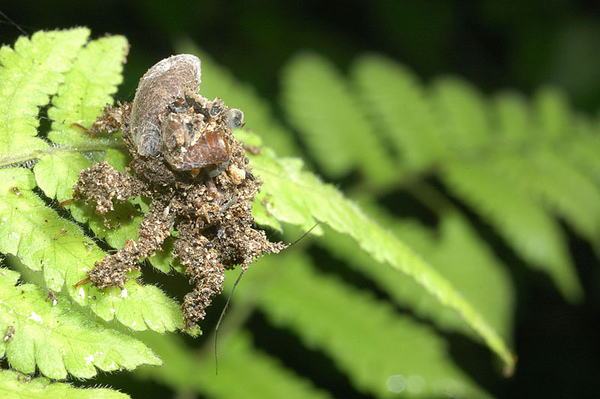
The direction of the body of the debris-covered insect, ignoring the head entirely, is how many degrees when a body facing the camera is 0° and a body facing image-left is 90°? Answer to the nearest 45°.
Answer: approximately 315°
